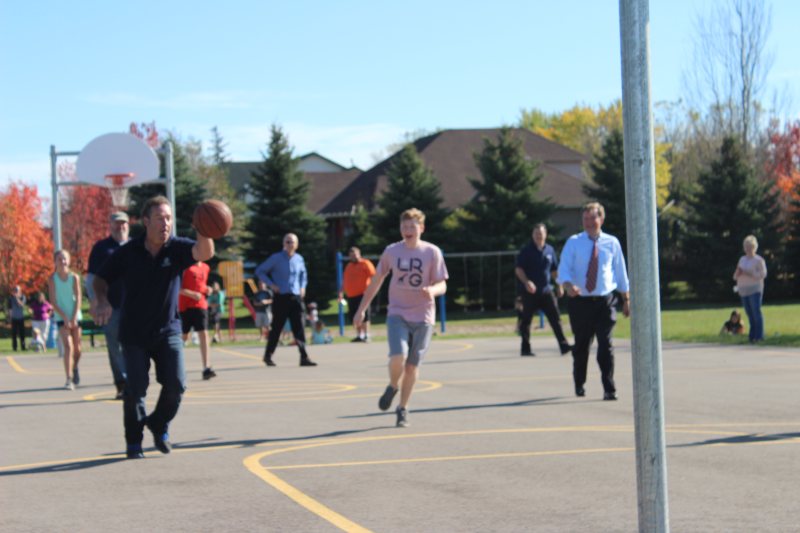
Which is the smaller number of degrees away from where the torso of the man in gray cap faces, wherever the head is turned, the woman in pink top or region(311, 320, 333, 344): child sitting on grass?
the woman in pink top

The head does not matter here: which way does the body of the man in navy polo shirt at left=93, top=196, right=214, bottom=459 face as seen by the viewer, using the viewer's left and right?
facing the viewer and to the right of the viewer

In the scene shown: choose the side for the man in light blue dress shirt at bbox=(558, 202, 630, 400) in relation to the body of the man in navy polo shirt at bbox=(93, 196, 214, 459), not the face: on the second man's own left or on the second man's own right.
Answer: on the second man's own left

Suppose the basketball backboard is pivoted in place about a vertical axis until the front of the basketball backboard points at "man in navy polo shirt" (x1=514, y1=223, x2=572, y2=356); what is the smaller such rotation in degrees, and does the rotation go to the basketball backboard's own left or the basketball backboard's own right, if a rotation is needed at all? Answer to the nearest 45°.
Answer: approximately 45° to the basketball backboard's own left

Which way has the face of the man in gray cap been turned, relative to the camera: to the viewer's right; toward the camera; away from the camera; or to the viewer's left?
toward the camera

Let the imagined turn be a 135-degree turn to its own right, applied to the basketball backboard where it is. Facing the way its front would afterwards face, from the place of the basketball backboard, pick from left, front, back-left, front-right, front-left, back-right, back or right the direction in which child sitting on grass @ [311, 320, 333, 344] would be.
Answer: back

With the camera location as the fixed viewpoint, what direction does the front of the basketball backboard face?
facing the viewer

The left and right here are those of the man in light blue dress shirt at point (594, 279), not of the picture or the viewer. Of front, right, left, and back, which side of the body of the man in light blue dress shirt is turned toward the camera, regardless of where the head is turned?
front

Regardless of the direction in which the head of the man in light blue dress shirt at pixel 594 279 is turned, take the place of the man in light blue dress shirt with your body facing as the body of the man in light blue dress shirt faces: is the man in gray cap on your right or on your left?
on your right
